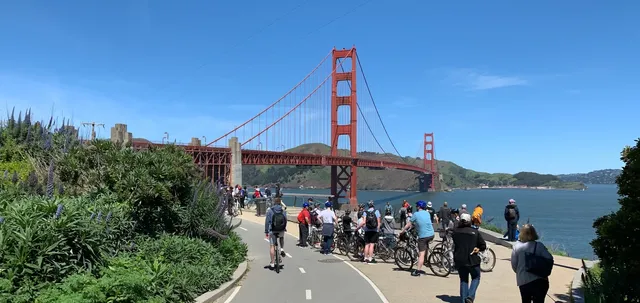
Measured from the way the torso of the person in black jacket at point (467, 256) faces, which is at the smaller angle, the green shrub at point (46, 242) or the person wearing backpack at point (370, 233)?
the person wearing backpack

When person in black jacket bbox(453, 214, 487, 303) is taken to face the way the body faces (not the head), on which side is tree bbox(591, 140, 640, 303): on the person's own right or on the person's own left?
on the person's own right

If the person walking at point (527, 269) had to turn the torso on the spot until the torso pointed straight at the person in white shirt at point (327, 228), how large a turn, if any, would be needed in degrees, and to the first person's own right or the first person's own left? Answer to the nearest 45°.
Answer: approximately 45° to the first person's own left

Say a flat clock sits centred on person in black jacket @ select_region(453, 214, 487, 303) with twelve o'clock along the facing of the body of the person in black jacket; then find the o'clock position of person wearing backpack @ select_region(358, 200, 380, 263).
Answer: The person wearing backpack is roughly at 11 o'clock from the person in black jacket.

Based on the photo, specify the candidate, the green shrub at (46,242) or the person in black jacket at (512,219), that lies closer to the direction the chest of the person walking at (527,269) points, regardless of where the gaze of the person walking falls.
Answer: the person in black jacket

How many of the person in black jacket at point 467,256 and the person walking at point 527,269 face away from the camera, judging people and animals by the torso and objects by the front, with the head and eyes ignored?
2

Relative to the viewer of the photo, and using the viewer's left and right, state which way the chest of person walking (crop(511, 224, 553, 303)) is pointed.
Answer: facing away from the viewer

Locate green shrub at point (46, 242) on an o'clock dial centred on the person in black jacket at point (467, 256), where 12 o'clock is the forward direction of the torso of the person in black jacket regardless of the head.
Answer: The green shrub is roughly at 8 o'clock from the person in black jacket.

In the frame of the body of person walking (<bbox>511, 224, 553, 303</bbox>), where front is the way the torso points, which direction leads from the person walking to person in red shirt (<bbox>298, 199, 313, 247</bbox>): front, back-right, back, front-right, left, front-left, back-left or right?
front-left

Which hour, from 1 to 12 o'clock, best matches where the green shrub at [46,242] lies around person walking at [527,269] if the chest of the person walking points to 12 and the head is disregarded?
The green shrub is roughly at 8 o'clock from the person walking.

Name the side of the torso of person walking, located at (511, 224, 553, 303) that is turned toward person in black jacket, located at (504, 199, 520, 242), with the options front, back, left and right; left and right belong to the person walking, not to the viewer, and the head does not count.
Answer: front

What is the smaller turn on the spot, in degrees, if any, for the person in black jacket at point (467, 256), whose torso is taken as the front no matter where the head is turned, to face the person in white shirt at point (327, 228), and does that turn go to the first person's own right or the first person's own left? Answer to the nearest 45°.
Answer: approximately 45° to the first person's own left

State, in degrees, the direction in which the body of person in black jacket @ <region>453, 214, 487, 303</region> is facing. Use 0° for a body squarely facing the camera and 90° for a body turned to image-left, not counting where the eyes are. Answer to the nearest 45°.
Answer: approximately 180°

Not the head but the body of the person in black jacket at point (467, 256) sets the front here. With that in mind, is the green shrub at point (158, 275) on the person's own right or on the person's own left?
on the person's own left
